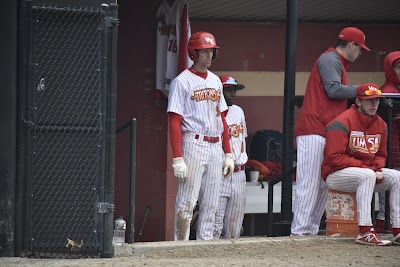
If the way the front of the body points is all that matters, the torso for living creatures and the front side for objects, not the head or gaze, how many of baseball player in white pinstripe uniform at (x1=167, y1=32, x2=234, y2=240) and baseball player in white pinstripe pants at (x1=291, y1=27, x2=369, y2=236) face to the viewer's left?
0

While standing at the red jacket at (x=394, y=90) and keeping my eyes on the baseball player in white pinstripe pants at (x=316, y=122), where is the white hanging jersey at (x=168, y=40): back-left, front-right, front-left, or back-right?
front-right

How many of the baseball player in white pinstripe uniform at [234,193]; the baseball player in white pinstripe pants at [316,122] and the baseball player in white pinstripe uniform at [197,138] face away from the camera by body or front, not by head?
0

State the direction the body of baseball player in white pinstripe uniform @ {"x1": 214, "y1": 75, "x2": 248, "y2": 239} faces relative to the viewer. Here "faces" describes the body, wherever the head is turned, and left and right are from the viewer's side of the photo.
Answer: facing the viewer and to the right of the viewer

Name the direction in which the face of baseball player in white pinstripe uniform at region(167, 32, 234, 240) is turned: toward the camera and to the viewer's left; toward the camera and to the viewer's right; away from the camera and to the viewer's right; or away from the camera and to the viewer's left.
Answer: toward the camera and to the viewer's right

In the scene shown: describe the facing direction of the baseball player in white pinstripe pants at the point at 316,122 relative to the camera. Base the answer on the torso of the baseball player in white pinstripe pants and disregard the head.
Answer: to the viewer's right

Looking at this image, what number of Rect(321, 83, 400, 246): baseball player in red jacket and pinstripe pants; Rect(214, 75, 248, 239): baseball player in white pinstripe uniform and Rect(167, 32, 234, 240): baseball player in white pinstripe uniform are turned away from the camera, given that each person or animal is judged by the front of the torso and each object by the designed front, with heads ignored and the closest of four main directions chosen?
0

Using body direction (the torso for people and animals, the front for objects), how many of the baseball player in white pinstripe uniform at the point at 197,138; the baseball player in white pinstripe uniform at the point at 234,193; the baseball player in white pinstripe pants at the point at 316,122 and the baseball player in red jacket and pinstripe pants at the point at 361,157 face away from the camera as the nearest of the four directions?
0

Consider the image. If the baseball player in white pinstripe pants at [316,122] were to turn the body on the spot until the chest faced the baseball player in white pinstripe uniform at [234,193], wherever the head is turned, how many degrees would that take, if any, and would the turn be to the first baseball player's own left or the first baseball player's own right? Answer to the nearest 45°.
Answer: approximately 135° to the first baseball player's own left
